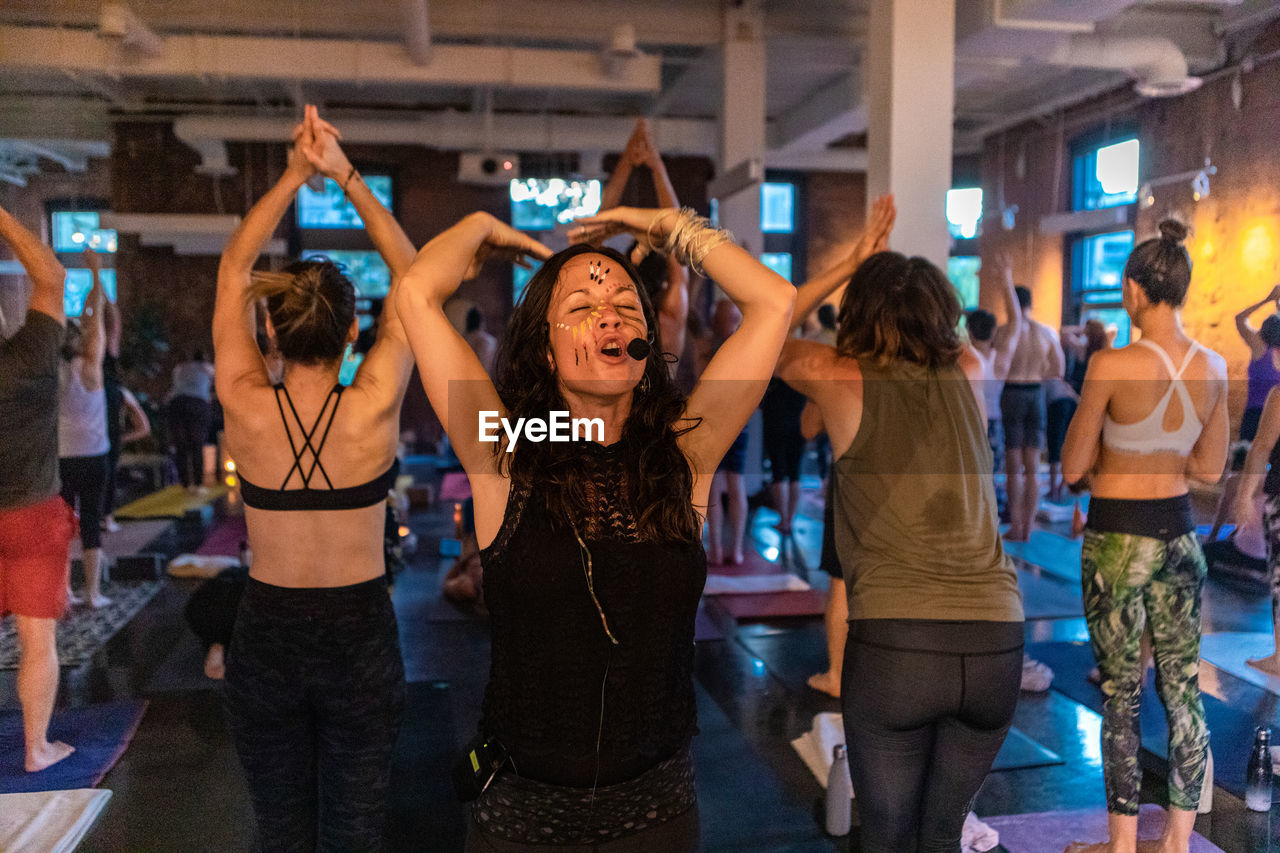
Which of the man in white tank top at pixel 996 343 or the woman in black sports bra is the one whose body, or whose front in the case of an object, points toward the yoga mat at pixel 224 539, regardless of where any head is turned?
the woman in black sports bra

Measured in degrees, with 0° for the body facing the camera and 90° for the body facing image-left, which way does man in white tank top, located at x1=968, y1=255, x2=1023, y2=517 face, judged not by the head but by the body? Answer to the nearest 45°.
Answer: approximately 180°

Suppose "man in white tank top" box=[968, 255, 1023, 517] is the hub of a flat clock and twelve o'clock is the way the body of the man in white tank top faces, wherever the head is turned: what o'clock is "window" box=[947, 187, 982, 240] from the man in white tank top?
The window is roughly at 12 o'clock from the man in white tank top.

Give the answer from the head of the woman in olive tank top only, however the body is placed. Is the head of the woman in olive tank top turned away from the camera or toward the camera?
away from the camera

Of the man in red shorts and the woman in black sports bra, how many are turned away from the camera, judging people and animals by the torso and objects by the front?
2

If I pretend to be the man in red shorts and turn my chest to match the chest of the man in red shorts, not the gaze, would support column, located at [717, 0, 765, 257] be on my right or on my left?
on my right

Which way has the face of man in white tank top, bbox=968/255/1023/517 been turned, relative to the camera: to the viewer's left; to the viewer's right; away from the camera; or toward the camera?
away from the camera

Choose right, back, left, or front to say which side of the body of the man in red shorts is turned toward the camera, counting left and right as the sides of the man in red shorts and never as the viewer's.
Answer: back

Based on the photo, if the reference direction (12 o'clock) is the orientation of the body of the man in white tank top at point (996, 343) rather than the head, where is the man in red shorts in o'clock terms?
The man in red shorts is roughly at 7 o'clock from the man in white tank top.

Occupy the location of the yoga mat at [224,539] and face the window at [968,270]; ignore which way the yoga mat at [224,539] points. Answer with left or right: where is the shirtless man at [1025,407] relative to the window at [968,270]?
right

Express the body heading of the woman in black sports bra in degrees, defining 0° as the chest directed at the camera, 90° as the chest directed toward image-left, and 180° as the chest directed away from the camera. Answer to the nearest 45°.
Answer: approximately 180°

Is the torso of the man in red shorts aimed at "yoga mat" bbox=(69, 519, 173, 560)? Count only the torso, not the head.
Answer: yes

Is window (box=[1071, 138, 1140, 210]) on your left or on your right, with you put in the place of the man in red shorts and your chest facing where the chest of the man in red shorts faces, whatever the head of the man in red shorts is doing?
on your right

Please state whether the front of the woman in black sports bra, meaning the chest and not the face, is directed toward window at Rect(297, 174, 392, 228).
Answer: yes
